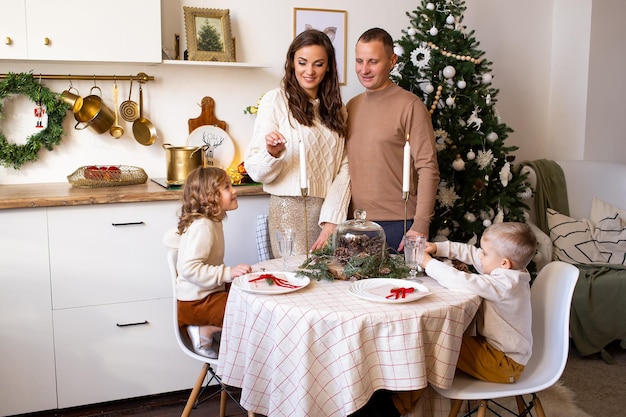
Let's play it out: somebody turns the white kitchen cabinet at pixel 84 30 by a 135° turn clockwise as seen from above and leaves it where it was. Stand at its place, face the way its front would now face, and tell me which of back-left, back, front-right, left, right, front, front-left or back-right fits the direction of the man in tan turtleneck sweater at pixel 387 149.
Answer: back

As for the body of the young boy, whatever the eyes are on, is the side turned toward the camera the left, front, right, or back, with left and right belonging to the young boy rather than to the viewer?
left

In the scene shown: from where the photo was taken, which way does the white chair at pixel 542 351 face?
to the viewer's left

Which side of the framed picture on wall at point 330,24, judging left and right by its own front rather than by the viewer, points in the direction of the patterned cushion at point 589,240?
left

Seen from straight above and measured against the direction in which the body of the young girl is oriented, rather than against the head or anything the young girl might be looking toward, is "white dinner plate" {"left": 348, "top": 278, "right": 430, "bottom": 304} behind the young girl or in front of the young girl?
in front

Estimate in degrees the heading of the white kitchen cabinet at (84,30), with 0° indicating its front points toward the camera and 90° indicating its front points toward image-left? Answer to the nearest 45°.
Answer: approximately 0°

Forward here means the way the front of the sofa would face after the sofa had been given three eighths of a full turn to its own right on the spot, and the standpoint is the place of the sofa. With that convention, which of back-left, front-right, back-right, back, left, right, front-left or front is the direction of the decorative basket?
left

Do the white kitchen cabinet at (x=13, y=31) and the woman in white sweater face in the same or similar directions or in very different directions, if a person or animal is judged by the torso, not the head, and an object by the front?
same or similar directions

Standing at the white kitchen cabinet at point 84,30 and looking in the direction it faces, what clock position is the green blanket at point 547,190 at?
The green blanket is roughly at 9 o'clock from the white kitchen cabinet.

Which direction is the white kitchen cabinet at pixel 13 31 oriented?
toward the camera

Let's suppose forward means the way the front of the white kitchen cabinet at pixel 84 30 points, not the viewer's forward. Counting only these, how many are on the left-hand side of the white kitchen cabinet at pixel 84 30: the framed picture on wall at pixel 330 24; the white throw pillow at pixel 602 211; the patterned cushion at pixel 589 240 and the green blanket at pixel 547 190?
4

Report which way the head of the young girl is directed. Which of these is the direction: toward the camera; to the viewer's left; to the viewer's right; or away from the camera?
to the viewer's right

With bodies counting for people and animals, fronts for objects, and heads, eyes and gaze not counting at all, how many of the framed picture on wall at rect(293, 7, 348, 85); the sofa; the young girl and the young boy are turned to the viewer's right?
1

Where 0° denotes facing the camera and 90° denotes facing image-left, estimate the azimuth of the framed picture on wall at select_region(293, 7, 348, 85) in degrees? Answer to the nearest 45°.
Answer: approximately 0°

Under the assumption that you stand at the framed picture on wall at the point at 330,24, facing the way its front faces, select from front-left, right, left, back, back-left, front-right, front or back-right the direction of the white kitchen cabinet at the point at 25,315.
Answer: front-right

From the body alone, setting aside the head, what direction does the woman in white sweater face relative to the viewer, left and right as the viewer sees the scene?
facing the viewer

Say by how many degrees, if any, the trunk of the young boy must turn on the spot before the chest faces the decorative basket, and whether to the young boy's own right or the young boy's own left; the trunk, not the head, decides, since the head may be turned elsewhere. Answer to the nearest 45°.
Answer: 0° — they already face it

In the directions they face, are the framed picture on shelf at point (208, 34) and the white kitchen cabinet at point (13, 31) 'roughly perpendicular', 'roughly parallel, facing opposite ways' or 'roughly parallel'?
roughly parallel

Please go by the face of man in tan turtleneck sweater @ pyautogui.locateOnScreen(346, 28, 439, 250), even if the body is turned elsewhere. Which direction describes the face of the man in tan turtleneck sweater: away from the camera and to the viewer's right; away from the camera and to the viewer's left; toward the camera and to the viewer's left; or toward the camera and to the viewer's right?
toward the camera and to the viewer's left

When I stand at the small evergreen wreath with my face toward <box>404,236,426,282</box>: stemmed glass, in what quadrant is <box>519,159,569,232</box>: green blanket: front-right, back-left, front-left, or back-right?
front-left
